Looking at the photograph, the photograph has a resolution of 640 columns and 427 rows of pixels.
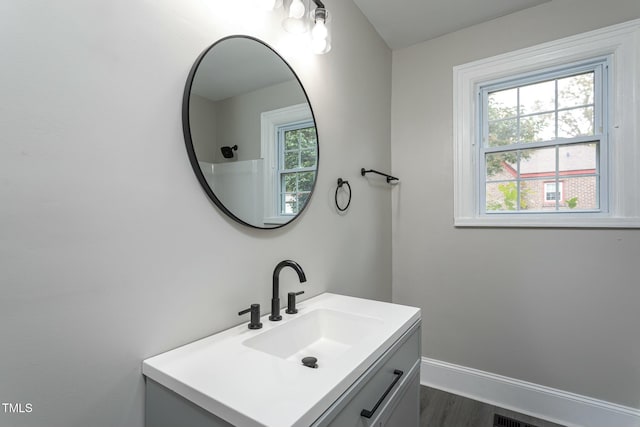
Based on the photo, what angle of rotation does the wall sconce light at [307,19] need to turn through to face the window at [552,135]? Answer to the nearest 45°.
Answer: approximately 45° to its left

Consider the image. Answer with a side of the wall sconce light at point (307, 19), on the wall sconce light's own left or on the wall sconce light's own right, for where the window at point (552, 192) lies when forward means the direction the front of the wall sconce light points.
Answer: on the wall sconce light's own left

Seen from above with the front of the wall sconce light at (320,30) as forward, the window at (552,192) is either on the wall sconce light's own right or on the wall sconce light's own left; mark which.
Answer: on the wall sconce light's own left

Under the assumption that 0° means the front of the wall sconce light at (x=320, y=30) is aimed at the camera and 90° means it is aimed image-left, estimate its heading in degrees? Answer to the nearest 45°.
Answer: approximately 315°

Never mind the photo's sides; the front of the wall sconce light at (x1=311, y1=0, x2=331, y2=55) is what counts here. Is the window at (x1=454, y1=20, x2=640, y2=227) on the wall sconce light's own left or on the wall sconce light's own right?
on the wall sconce light's own left

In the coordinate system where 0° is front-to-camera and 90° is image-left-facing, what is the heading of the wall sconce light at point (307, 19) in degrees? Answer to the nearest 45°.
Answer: approximately 315°
